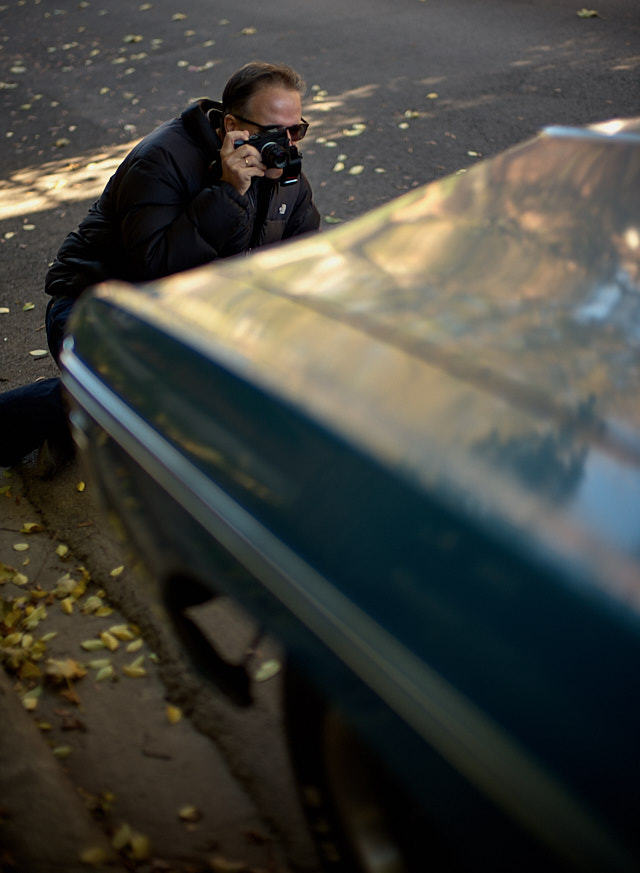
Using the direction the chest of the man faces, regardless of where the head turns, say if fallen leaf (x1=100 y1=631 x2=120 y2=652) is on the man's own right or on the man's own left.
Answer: on the man's own right

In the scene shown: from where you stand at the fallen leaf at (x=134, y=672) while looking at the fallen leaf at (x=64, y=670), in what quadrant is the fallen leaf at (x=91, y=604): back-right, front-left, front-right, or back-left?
front-right

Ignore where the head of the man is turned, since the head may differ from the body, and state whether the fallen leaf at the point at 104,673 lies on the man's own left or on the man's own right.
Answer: on the man's own right

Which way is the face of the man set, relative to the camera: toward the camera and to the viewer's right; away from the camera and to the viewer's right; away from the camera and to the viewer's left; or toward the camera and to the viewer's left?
toward the camera and to the viewer's right

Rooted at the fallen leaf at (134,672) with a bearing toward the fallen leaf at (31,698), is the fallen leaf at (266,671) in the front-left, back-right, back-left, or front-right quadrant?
back-left

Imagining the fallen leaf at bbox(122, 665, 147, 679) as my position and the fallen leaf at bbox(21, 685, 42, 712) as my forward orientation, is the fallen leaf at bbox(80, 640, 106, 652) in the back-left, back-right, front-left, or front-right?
front-right

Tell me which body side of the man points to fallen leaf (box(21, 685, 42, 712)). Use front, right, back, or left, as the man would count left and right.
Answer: right

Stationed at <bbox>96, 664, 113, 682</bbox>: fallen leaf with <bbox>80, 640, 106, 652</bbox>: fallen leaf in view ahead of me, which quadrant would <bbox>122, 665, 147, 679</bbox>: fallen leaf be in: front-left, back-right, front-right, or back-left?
back-right

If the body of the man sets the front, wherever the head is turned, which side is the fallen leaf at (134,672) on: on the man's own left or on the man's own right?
on the man's own right

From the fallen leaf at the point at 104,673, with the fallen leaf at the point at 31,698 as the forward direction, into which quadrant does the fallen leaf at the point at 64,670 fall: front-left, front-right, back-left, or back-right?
front-right

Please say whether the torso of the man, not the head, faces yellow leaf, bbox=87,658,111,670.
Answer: no

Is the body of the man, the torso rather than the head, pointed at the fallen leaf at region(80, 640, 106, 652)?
no
